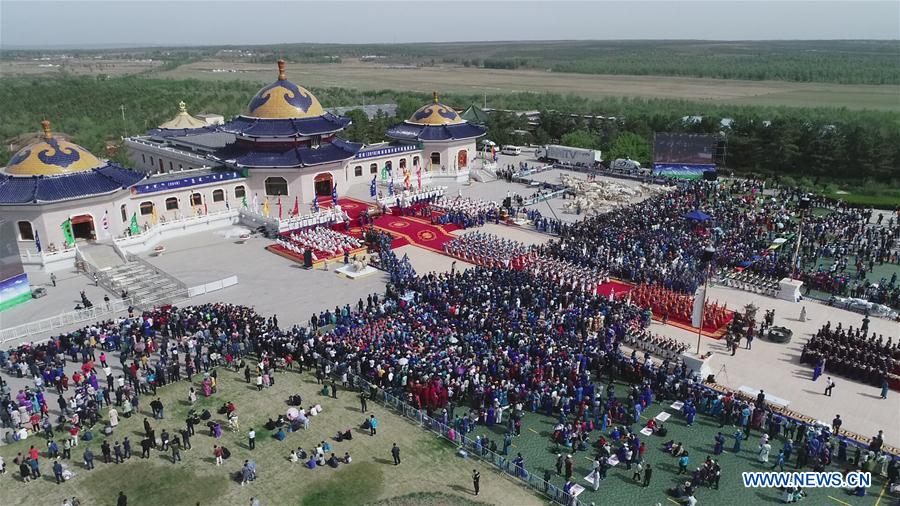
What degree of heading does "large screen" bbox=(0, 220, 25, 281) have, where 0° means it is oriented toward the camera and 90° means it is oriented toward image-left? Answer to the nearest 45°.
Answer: approximately 315°

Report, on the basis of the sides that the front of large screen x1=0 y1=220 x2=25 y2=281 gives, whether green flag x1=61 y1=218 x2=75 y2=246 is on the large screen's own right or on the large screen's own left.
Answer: on the large screen's own left

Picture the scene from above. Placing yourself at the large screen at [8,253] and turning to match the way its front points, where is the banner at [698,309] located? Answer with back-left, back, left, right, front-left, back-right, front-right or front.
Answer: front

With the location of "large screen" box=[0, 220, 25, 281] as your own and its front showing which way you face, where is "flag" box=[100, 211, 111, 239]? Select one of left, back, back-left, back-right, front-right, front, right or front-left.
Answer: left

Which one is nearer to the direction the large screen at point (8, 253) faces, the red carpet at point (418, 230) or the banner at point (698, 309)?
the banner

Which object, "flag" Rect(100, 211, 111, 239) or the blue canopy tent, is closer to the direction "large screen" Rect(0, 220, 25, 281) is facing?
the blue canopy tent

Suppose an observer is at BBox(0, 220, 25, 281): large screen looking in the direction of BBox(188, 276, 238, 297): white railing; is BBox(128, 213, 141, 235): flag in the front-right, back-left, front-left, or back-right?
front-left

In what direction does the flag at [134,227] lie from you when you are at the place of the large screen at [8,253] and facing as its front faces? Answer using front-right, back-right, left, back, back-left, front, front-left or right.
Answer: left

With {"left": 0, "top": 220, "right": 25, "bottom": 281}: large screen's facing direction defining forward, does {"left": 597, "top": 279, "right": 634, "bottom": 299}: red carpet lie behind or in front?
in front

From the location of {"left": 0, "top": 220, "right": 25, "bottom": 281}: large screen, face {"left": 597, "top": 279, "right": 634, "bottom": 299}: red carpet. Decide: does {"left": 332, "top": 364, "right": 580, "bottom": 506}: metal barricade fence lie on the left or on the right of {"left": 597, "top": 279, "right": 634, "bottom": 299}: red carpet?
right

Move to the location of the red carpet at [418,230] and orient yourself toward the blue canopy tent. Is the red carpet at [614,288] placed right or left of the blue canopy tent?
right

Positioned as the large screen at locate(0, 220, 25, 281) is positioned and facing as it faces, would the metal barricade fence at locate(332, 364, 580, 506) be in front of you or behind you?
in front

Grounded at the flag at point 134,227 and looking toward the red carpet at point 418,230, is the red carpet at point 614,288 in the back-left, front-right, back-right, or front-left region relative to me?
front-right

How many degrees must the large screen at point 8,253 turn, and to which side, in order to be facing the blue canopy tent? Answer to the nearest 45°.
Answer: approximately 45° to its left
